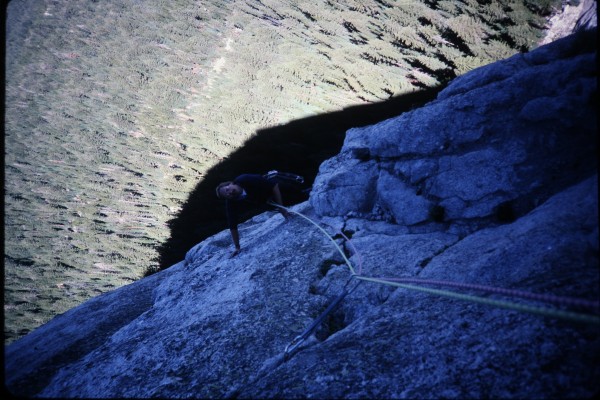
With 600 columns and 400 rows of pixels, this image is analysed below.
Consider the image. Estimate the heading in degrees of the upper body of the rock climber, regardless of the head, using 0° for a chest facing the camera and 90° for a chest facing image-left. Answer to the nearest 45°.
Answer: approximately 45°
